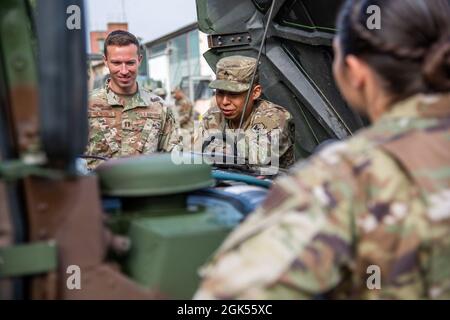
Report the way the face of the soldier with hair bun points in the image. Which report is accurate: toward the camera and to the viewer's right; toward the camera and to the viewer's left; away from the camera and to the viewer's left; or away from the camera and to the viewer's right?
away from the camera and to the viewer's left

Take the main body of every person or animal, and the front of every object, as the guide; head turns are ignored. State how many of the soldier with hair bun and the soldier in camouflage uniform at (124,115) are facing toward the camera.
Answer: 1

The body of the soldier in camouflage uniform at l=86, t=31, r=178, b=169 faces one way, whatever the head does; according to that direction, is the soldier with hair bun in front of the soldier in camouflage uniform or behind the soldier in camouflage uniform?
in front

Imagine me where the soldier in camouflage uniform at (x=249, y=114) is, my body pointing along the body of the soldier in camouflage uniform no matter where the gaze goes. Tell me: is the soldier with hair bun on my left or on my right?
on my left

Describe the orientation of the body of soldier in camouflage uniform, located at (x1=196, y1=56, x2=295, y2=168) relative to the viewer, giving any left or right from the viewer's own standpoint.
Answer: facing the viewer and to the left of the viewer

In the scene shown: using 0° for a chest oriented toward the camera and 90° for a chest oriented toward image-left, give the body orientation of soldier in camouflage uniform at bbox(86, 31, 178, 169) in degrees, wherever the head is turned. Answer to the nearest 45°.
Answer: approximately 0°

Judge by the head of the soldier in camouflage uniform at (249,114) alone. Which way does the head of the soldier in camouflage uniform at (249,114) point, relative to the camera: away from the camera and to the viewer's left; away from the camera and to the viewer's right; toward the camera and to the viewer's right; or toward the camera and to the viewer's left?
toward the camera and to the viewer's left

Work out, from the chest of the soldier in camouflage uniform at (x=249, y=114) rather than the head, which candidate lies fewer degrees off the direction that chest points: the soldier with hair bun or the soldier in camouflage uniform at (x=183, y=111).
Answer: the soldier with hair bun

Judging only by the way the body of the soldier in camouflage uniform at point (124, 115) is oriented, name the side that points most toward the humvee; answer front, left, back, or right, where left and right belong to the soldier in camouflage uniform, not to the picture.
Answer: front

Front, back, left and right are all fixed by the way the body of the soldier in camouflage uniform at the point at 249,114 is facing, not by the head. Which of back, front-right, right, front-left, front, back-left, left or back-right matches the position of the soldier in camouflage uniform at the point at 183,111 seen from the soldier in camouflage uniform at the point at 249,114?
back-right

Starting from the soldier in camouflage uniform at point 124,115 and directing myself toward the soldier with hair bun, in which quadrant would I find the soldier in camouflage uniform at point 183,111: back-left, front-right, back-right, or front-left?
back-left

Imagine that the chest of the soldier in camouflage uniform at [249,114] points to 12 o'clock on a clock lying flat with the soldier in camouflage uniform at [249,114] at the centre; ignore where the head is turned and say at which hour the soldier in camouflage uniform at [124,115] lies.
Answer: the soldier in camouflage uniform at [124,115] is roughly at 2 o'clock from the soldier in camouflage uniform at [249,114].

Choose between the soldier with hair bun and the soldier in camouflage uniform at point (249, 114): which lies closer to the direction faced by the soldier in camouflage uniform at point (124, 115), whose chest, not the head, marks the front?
the soldier with hair bun

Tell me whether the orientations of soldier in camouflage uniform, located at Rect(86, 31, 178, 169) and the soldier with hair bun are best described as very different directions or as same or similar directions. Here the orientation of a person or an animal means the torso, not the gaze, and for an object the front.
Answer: very different directions
